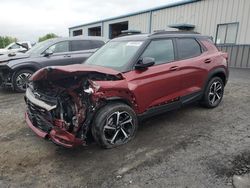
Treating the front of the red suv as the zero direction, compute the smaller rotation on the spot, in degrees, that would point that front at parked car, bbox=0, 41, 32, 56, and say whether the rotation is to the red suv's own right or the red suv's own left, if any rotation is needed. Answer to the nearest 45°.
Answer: approximately 90° to the red suv's own right

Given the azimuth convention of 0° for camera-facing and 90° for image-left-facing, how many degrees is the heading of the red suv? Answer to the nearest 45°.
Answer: approximately 45°

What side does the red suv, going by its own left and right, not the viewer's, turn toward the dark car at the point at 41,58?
right

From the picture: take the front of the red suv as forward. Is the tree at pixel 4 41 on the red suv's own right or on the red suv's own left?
on the red suv's own right
